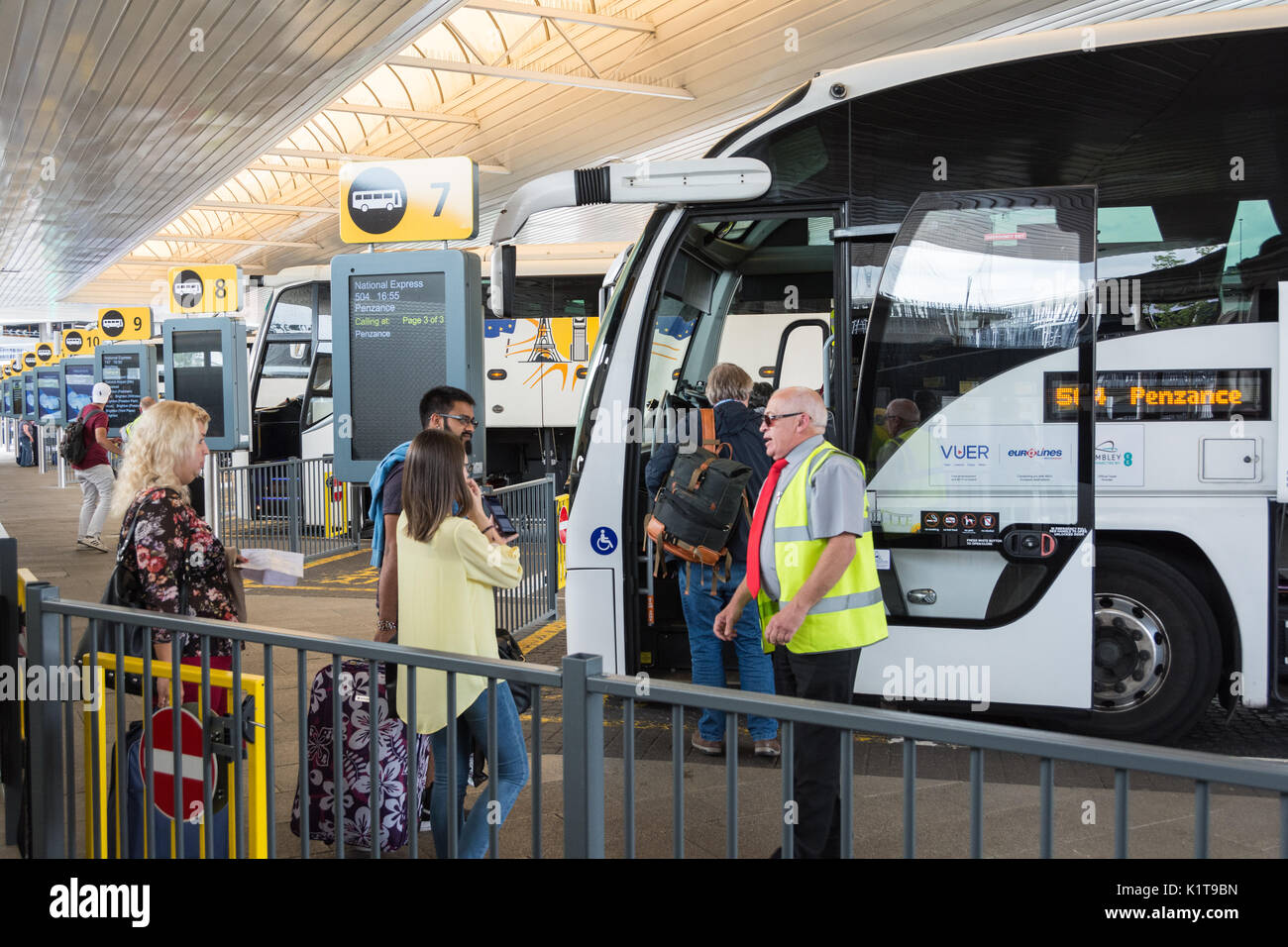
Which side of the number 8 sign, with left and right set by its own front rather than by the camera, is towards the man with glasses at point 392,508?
front

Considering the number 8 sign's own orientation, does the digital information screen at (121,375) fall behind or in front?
behind

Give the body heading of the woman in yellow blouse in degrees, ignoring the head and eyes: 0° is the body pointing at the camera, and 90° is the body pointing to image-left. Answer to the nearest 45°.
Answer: approximately 225°

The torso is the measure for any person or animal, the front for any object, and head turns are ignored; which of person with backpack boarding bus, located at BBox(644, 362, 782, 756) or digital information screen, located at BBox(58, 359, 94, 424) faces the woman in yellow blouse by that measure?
the digital information screen

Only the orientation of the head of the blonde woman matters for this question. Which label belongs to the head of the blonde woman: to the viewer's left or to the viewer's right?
to the viewer's right

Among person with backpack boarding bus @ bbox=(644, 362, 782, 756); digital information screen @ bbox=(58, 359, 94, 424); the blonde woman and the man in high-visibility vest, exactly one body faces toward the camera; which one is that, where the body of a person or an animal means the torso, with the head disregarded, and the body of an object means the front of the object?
the digital information screen

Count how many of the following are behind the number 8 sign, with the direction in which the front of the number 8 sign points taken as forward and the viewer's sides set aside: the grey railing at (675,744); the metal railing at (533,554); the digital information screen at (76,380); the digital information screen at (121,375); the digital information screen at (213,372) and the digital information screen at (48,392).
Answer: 3

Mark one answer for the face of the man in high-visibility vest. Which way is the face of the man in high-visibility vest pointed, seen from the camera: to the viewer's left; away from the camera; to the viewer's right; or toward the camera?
to the viewer's left

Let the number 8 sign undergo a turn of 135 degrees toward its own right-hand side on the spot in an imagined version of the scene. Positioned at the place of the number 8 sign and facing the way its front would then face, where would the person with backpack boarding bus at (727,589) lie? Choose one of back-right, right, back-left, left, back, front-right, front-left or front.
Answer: back-left

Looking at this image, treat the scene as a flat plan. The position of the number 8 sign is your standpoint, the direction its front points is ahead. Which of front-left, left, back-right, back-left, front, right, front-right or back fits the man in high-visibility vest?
front

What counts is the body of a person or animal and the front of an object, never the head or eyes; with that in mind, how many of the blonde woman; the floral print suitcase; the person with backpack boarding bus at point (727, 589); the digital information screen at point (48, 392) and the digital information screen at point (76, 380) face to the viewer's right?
1

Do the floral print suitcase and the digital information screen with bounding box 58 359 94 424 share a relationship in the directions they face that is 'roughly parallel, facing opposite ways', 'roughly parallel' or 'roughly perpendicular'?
roughly parallel

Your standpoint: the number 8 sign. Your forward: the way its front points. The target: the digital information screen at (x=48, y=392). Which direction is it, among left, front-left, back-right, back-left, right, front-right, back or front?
back

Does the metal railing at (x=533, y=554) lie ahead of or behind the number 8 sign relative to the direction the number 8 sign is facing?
ahead

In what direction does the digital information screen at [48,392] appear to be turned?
toward the camera

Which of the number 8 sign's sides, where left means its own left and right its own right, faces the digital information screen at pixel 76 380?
back

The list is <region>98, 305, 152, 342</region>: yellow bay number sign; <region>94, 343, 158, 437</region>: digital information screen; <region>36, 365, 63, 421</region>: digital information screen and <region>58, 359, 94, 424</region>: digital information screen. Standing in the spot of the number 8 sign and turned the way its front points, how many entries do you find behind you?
4

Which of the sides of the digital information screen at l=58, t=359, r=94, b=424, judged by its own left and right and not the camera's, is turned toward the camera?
front

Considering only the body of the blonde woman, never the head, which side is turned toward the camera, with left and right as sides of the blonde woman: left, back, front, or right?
right
